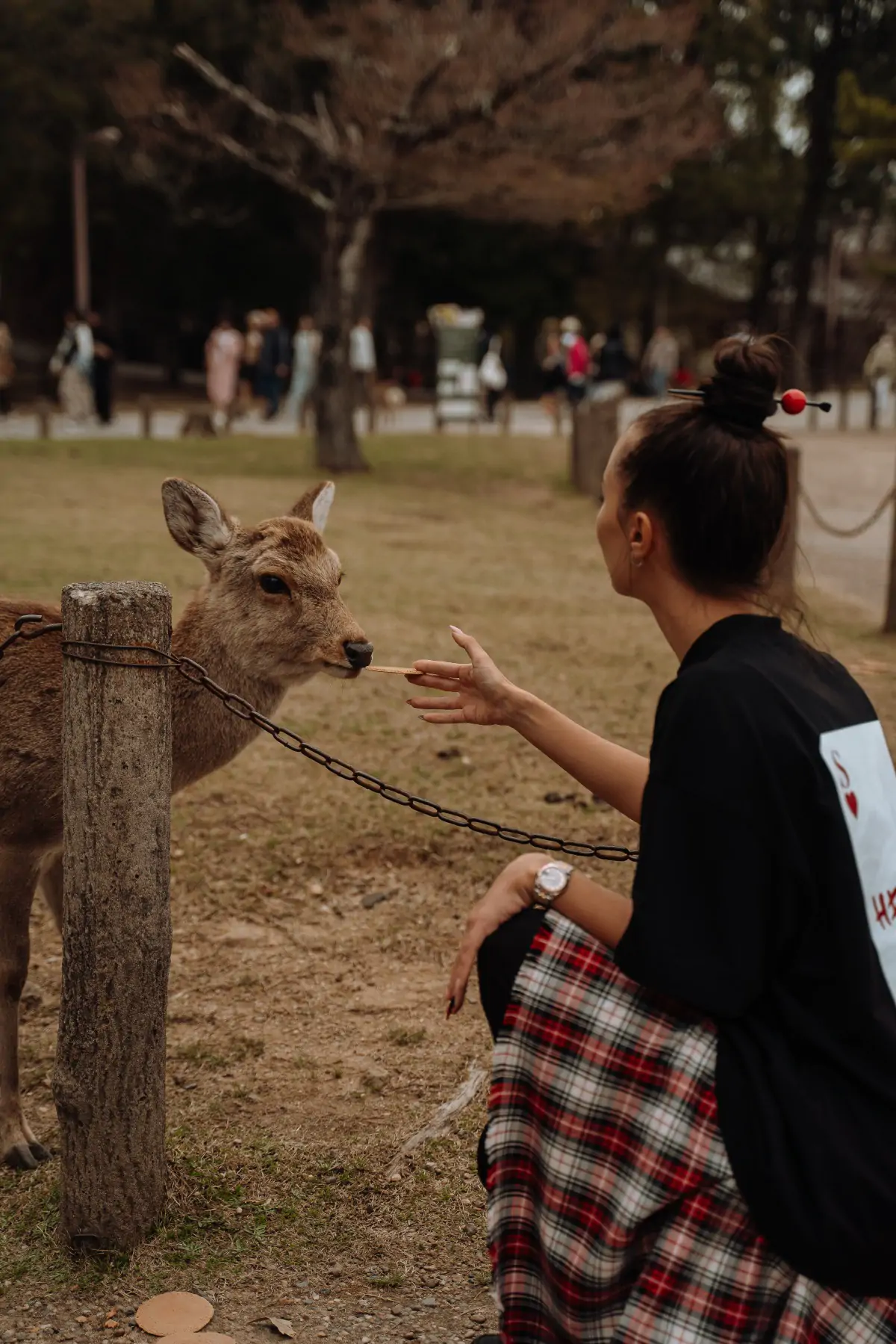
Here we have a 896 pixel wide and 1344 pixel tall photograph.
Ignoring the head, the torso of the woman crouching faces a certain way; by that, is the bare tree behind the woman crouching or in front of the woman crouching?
in front

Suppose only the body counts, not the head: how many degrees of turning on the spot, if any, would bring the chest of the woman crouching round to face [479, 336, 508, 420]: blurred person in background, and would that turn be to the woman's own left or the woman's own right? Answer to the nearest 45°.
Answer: approximately 45° to the woman's own right

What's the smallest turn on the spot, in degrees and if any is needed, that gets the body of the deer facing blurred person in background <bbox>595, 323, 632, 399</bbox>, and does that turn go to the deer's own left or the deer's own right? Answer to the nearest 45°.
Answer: approximately 90° to the deer's own left

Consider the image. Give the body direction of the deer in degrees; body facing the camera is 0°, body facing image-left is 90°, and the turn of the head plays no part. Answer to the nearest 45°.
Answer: approximately 270°

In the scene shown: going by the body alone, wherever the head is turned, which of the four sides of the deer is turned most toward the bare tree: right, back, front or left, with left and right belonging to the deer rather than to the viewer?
left

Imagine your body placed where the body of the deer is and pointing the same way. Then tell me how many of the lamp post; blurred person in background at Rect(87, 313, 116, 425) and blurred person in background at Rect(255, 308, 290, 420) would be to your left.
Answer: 3

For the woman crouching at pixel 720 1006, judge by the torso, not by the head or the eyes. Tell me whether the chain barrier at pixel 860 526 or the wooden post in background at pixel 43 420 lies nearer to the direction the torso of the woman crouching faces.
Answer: the wooden post in background

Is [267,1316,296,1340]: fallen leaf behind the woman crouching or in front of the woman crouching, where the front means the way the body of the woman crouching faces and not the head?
in front

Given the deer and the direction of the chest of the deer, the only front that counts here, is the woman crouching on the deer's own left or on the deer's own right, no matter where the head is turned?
on the deer's own right

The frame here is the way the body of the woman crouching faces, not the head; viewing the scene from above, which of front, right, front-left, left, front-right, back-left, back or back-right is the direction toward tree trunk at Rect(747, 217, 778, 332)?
front-right

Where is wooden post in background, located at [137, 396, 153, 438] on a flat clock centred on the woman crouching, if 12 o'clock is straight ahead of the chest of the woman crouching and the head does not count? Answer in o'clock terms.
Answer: The wooden post in background is roughly at 1 o'clock from the woman crouching.

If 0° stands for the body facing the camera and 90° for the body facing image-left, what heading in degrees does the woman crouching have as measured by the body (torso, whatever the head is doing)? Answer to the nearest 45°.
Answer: approximately 135°

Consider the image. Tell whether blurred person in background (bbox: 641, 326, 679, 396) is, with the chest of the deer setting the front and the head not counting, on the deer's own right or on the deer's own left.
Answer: on the deer's own left

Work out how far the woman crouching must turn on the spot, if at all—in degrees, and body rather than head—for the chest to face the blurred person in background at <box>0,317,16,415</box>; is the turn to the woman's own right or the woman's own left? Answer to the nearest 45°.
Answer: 0° — they already face them

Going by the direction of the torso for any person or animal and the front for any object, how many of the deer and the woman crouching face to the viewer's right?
1
